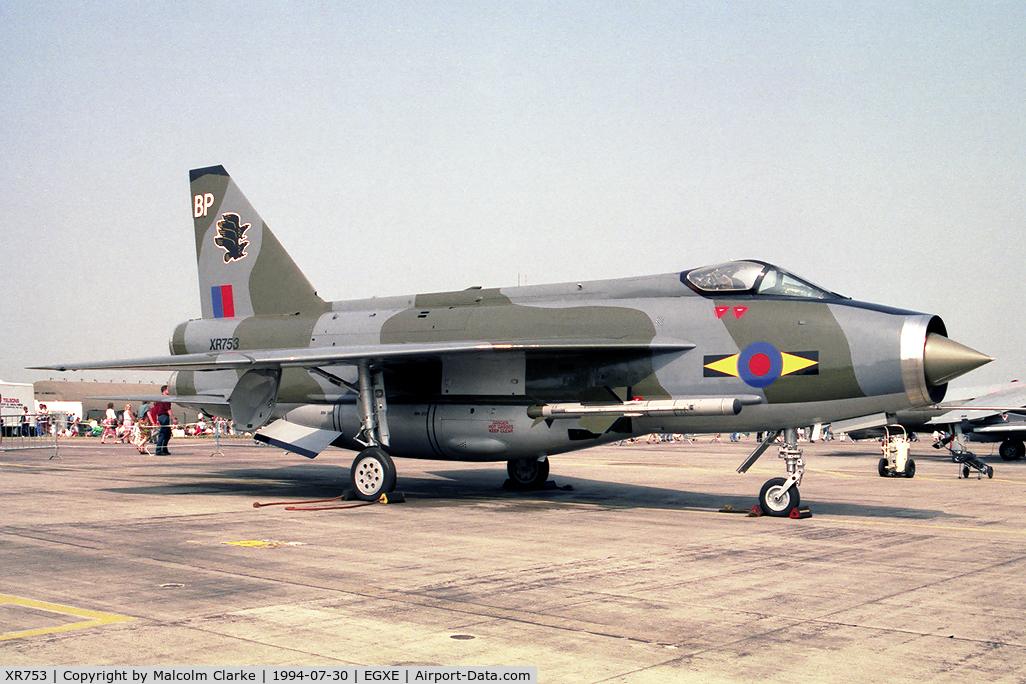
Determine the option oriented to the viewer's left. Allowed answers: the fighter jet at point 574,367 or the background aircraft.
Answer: the background aircraft

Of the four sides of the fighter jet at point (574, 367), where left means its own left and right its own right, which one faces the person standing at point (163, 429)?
back

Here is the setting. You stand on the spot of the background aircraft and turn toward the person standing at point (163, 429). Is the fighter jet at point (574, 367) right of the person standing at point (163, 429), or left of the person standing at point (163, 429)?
left

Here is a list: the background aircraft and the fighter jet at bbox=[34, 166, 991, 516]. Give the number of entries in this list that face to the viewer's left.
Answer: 1

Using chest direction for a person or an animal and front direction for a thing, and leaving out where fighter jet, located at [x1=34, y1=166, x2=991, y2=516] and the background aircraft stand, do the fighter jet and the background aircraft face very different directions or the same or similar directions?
very different directions

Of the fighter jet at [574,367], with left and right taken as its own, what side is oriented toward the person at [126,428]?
back

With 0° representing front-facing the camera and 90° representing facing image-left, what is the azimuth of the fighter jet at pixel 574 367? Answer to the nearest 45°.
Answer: approximately 315°

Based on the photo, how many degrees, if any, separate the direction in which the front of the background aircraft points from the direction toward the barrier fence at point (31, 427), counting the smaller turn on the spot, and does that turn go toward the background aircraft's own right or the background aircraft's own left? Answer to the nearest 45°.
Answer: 0° — it already faces it

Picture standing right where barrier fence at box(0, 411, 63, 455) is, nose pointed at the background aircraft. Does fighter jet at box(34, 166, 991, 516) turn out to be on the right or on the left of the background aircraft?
right

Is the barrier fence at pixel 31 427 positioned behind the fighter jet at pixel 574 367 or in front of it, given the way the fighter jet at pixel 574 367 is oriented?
behind
